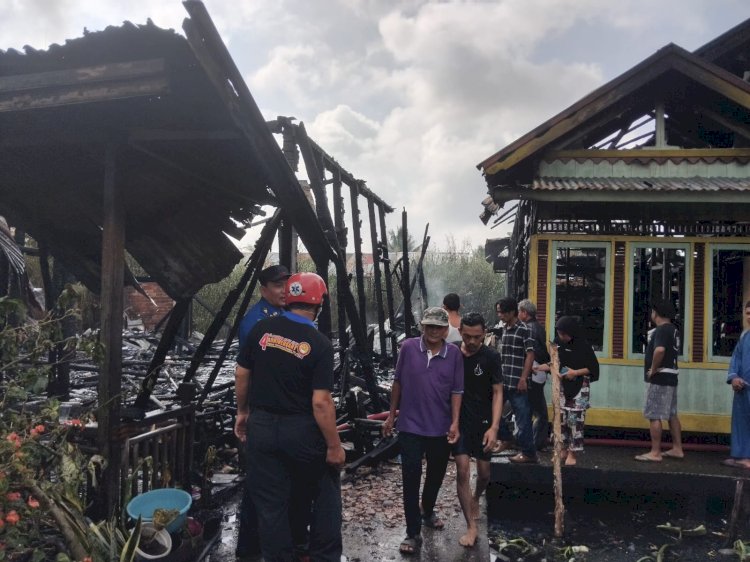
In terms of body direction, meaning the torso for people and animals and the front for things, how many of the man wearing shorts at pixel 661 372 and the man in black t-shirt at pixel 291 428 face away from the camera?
1

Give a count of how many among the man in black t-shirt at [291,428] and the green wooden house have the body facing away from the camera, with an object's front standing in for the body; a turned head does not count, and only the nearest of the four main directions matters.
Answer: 1

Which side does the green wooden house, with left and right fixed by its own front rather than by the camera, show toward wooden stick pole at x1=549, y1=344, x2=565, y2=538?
front

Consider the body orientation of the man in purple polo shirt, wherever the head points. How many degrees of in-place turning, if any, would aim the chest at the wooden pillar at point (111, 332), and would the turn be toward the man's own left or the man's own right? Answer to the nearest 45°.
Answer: approximately 90° to the man's own right

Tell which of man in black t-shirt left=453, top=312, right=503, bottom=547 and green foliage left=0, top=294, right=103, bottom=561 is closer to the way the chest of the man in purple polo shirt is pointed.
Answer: the green foliage

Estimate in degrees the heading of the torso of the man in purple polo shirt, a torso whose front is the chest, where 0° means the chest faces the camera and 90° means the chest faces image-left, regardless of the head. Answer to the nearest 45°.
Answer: approximately 0°

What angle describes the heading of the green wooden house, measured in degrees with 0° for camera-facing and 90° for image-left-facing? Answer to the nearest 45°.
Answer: approximately 0°
